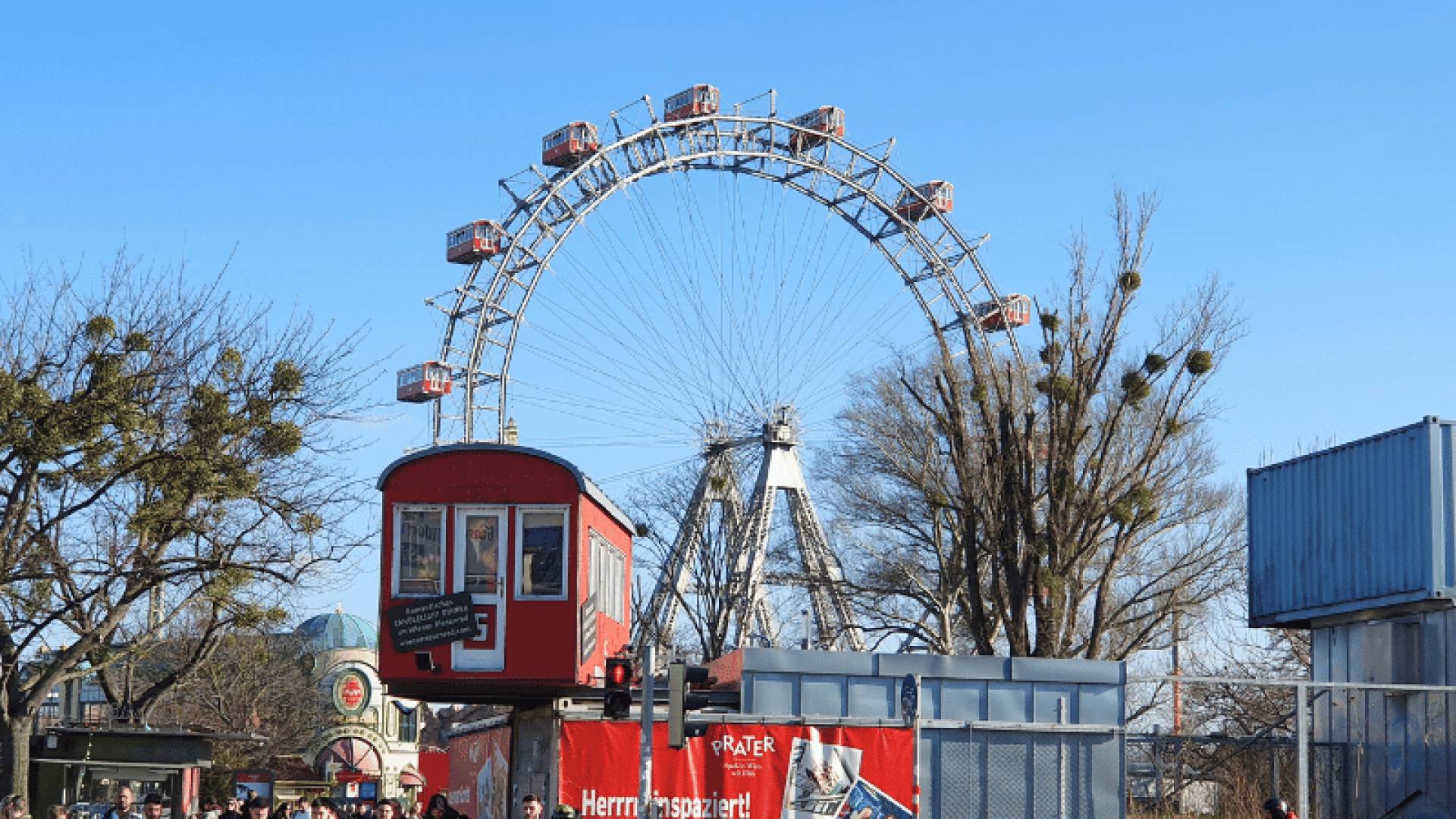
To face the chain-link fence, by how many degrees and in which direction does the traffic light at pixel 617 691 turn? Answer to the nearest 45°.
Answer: approximately 135° to its left

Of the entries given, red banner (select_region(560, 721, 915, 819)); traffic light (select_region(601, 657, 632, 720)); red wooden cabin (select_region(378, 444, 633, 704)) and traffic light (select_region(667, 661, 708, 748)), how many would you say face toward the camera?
3

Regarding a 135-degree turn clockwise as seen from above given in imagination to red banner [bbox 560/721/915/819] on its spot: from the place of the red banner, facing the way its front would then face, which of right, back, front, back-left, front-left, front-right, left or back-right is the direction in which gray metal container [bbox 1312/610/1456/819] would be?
right

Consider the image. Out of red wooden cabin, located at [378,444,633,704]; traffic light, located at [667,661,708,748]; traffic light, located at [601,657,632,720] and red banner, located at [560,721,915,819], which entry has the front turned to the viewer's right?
traffic light, located at [667,661,708,748]

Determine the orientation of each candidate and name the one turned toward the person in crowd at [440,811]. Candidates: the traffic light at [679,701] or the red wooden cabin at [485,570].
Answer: the red wooden cabin

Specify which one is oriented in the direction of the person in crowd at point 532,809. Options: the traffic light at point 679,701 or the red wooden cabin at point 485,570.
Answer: the red wooden cabin

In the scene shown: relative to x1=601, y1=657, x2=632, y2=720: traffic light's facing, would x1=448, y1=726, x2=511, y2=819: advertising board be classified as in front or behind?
behind

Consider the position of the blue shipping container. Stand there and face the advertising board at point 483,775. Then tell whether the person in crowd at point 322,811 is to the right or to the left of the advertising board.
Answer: left

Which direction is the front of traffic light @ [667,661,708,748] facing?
to the viewer's right

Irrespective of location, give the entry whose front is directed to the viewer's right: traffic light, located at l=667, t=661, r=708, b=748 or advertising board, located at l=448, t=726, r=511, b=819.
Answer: the traffic light

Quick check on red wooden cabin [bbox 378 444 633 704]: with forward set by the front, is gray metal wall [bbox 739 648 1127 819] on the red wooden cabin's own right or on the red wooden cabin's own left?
on the red wooden cabin's own left
